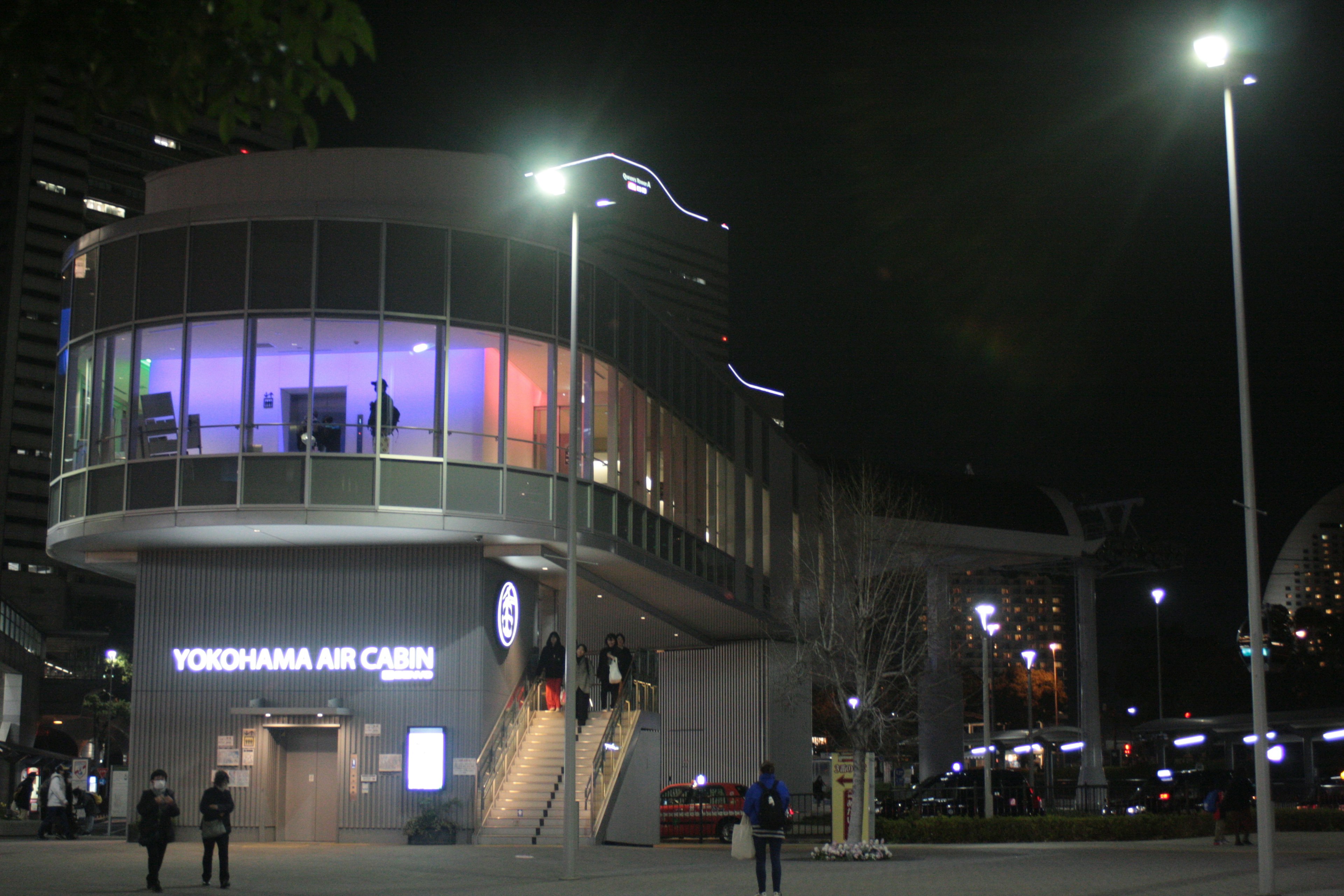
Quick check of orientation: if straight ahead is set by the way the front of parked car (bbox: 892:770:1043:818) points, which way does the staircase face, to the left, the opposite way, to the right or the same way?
to the left

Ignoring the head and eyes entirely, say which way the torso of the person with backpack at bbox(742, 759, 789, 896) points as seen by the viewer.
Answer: away from the camera

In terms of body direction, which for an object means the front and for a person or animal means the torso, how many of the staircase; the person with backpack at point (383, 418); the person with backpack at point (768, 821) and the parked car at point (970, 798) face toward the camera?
1

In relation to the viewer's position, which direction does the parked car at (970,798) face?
facing to the left of the viewer

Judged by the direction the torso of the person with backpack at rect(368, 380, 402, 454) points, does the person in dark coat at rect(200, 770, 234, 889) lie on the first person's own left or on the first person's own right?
on the first person's own left

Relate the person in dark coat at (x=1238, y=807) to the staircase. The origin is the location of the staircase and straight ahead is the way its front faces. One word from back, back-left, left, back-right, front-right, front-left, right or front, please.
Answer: left

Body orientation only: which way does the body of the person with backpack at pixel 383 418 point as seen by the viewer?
to the viewer's left

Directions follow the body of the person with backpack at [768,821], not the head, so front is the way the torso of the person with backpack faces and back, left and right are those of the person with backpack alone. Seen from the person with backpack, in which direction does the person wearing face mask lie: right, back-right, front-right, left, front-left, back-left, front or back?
left

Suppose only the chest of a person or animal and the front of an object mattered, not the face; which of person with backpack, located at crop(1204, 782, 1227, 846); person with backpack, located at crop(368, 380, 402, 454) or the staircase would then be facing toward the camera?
the staircase
